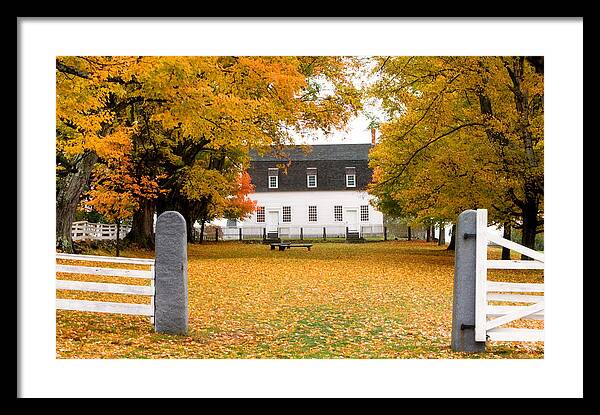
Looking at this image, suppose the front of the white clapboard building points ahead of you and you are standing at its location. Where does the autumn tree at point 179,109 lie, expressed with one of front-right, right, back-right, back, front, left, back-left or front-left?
front

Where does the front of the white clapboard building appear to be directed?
toward the camera

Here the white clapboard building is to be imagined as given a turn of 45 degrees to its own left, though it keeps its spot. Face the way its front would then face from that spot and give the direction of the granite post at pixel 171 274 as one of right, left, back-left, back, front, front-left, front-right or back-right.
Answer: front-right

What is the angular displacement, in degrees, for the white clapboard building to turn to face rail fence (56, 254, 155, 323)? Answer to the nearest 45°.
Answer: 0° — it already faces it

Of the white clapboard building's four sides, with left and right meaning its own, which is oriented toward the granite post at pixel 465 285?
front

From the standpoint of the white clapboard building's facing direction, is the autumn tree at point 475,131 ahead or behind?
ahead

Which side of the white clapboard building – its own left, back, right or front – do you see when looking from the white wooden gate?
front

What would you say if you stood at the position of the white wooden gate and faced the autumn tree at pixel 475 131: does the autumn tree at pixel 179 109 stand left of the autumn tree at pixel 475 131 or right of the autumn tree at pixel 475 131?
left
